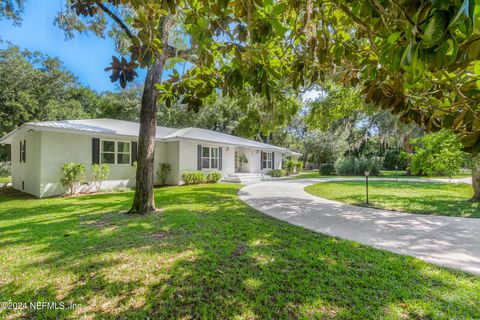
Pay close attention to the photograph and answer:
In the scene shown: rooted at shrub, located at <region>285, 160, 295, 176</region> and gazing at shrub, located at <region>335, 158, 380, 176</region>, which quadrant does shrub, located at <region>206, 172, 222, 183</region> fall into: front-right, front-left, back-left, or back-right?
back-right

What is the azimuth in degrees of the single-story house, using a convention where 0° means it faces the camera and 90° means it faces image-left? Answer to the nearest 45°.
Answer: approximately 315°

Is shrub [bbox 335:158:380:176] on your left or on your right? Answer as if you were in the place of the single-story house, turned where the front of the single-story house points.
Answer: on your left

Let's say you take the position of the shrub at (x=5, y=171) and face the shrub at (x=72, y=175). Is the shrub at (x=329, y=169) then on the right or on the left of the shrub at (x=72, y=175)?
left

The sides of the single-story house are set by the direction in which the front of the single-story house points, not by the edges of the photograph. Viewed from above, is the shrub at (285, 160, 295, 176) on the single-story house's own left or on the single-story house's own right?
on the single-story house's own left

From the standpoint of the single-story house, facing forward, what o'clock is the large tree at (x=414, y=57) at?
The large tree is roughly at 1 o'clock from the single-story house.

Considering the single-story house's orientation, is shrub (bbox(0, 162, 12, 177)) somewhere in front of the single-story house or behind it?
behind

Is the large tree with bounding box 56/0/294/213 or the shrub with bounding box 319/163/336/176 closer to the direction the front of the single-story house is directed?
the large tree
